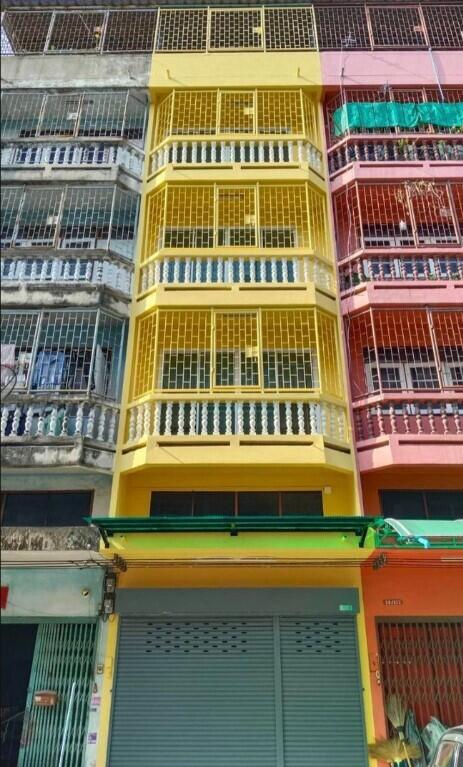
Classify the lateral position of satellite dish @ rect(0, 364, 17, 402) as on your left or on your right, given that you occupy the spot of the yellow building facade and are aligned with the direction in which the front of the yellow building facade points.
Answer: on your right

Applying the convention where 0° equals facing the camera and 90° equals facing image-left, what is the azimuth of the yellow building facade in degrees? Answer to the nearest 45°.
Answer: approximately 0°
